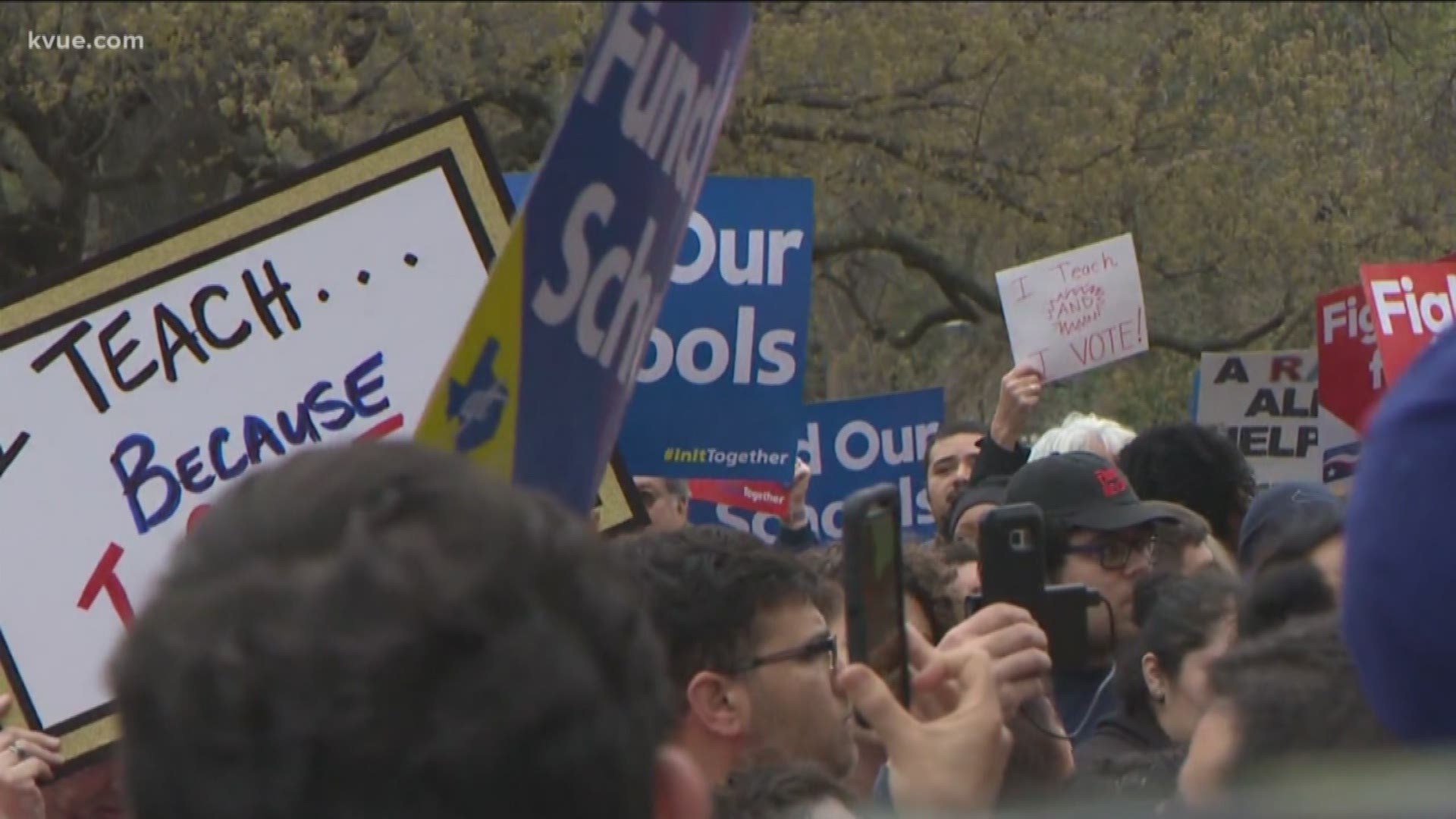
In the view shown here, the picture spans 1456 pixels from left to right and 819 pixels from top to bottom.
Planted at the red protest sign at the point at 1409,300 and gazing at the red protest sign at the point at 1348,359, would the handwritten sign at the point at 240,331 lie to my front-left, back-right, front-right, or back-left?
back-left

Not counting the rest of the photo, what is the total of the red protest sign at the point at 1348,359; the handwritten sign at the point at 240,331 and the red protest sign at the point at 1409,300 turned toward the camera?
3

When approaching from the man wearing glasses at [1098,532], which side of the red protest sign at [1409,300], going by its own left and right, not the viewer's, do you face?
front

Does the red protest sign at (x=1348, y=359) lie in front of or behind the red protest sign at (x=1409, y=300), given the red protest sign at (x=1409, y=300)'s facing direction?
behind

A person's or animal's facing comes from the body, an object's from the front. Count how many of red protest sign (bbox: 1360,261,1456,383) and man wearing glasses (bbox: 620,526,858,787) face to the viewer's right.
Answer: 1

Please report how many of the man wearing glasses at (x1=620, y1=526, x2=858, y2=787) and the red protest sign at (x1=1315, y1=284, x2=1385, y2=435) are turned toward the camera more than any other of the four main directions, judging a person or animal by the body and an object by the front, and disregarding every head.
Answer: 1

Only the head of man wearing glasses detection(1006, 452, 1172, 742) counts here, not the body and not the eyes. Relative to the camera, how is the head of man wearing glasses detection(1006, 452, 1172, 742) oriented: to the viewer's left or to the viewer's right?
to the viewer's right

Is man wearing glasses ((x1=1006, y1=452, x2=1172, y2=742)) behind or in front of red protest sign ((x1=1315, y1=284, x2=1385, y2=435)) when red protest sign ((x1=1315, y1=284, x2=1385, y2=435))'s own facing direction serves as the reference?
in front

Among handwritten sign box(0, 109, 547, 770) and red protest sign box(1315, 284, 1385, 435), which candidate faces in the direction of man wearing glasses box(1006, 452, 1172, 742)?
the red protest sign

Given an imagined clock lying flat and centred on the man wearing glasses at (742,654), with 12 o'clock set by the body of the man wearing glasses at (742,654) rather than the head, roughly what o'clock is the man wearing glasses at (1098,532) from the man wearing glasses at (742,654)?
the man wearing glasses at (1098,532) is roughly at 10 o'clock from the man wearing glasses at (742,654).

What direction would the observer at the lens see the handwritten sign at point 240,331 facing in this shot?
facing the viewer

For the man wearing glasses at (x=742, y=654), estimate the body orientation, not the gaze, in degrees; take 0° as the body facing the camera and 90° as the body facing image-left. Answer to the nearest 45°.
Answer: approximately 270°

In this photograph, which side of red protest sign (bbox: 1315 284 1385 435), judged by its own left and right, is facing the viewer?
front

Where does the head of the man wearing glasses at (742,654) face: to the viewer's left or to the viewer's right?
to the viewer's right
